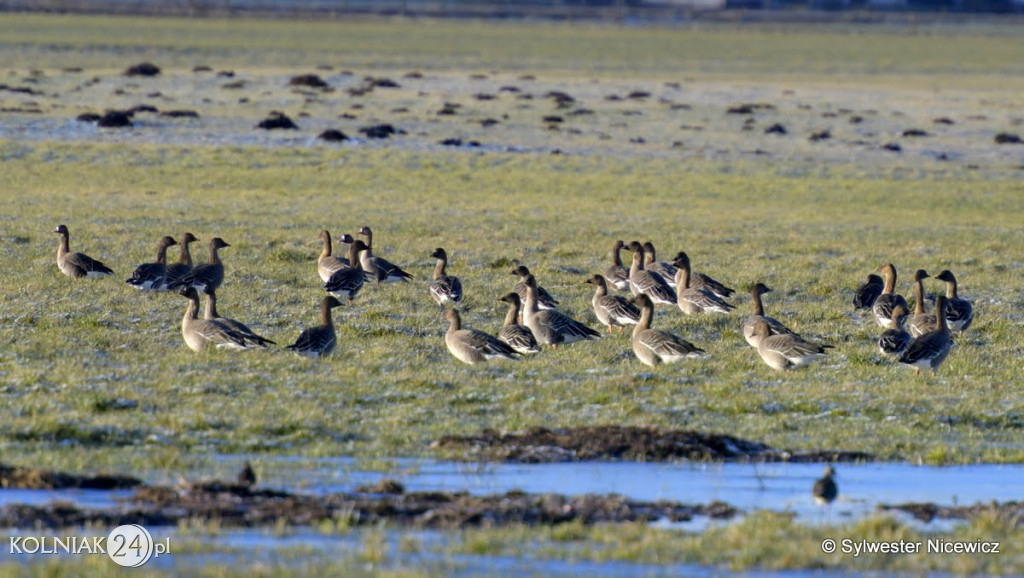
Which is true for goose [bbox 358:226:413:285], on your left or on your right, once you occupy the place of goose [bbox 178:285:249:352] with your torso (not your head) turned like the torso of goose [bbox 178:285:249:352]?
on your right

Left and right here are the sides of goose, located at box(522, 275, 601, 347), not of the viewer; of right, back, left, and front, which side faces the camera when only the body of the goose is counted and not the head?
left

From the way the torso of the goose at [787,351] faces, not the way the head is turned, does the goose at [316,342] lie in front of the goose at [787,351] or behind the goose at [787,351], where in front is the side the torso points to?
in front

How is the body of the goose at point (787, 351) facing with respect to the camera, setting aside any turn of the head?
to the viewer's left

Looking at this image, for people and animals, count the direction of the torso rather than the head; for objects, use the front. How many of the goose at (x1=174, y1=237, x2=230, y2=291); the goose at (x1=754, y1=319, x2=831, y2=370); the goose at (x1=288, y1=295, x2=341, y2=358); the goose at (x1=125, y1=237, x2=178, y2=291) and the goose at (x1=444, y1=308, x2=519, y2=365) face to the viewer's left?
2

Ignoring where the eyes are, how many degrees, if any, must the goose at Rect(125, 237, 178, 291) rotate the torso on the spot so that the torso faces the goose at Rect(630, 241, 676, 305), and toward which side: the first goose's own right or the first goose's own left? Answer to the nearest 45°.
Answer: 0° — it already faces it

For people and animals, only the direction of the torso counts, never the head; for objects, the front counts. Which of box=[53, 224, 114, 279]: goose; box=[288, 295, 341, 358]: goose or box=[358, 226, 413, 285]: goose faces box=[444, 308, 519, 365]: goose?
box=[288, 295, 341, 358]: goose

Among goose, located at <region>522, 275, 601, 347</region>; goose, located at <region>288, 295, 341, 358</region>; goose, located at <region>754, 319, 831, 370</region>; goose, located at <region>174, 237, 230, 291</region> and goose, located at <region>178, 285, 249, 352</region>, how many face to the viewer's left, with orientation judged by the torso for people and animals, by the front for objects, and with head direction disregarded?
3

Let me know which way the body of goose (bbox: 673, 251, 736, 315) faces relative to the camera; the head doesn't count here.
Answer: to the viewer's left

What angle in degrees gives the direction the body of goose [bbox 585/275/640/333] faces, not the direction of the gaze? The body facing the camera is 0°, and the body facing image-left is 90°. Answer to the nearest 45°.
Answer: approximately 90°

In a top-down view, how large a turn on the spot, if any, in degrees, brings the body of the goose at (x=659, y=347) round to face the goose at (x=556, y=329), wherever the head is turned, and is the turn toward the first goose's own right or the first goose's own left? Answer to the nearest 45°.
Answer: approximately 45° to the first goose's own right

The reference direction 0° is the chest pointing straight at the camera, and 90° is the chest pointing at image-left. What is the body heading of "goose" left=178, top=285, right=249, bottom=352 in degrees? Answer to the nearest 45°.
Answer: approximately 90°

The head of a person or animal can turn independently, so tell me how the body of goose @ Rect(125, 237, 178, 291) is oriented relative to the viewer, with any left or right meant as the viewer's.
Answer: facing to the right of the viewer

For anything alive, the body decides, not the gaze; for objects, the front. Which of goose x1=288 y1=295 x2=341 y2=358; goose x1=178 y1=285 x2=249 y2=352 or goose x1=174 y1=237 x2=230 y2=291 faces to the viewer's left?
goose x1=178 y1=285 x2=249 y2=352

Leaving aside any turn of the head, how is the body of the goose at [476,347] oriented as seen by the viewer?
to the viewer's left
